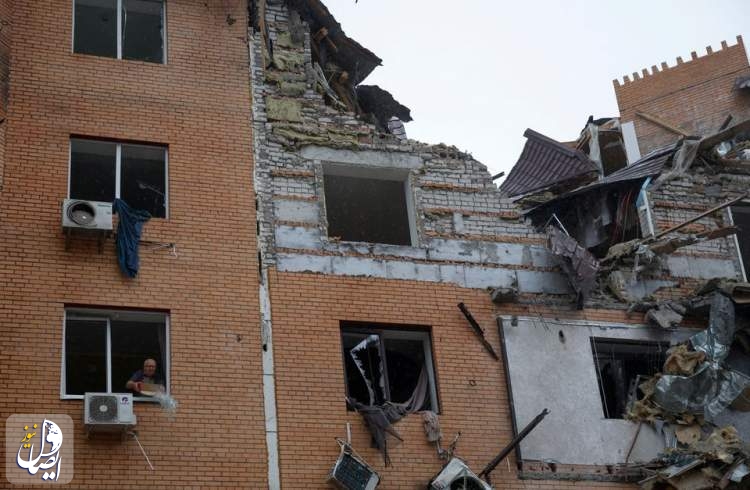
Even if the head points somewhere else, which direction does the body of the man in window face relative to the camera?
toward the camera

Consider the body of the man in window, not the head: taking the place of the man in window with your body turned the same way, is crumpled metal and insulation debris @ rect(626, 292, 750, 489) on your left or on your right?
on your left

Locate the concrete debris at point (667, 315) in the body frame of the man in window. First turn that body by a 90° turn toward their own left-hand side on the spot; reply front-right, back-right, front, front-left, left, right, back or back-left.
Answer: front

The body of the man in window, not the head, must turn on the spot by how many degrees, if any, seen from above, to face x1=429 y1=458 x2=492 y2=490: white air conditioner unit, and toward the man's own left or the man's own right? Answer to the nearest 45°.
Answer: approximately 90° to the man's own left

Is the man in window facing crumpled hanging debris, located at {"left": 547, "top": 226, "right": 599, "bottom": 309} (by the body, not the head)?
no

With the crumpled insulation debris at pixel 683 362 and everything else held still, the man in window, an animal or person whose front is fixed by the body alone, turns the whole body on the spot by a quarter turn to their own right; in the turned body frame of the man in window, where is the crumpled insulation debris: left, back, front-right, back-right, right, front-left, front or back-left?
back
